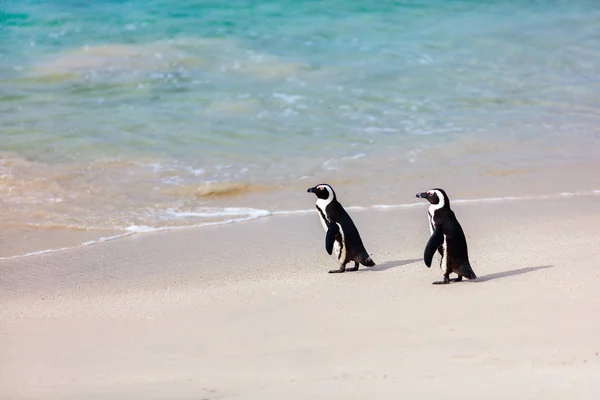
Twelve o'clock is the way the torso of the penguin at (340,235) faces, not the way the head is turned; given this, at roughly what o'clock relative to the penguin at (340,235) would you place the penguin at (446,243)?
the penguin at (446,243) is roughly at 7 o'clock from the penguin at (340,235).

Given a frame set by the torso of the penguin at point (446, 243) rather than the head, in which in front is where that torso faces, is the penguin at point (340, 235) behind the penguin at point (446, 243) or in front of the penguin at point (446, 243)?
in front

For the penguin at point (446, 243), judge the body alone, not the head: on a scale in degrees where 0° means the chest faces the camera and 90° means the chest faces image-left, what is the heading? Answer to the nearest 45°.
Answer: approximately 90°

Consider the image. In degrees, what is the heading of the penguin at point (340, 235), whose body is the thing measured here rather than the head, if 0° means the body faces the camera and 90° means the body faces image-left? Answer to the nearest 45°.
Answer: approximately 90°

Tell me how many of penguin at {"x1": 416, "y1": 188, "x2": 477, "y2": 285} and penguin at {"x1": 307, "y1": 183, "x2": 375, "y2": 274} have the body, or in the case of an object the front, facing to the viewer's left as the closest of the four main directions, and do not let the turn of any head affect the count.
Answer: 2
